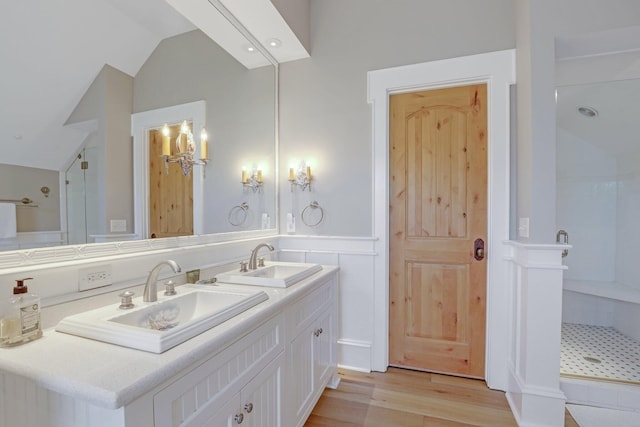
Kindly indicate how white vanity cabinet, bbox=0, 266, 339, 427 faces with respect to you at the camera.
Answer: facing the viewer and to the right of the viewer

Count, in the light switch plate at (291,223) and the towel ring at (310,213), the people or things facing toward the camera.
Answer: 2

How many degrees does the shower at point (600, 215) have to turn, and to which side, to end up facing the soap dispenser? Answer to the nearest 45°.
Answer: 0° — it already faces it

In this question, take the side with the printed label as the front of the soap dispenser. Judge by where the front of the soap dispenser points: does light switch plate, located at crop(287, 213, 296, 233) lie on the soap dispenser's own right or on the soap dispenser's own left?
on the soap dispenser's own left

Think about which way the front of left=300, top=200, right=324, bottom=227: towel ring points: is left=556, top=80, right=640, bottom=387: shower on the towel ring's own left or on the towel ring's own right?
on the towel ring's own left

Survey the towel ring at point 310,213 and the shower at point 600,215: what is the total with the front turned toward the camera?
2

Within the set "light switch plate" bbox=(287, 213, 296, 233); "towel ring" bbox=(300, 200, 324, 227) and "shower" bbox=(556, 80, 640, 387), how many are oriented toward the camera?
3

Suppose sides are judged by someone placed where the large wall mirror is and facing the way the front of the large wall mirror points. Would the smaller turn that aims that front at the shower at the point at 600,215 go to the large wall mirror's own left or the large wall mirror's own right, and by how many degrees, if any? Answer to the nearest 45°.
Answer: approximately 45° to the large wall mirror's own left

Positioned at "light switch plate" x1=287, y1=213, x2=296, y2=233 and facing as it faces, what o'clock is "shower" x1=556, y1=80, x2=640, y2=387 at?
The shower is roughly at 9 o'clock from the light switch plate.

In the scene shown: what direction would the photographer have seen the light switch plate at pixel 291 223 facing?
facing the viewer

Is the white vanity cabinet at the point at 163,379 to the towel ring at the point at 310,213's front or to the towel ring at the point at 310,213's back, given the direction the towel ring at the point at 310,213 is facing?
to the front

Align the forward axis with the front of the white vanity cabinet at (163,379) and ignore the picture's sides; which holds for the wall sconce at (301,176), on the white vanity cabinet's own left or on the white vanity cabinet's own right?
on the white vanity cabinet's own left

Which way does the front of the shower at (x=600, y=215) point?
toward the camera

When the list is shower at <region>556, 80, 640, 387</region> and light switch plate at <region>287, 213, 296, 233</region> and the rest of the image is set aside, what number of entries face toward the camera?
2

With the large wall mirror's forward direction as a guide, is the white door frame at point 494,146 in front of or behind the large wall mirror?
in front
